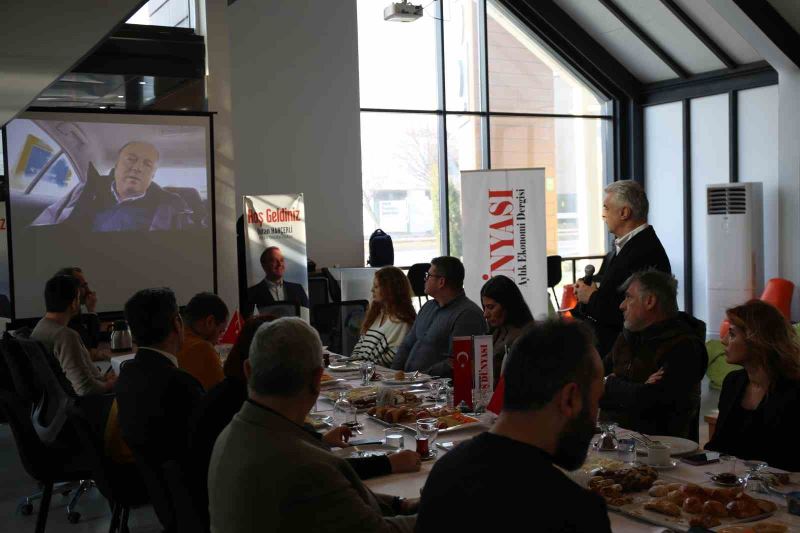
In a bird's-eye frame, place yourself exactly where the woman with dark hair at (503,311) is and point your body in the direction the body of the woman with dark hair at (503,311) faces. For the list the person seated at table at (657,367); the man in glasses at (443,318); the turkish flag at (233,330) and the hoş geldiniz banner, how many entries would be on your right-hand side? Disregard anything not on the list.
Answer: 3

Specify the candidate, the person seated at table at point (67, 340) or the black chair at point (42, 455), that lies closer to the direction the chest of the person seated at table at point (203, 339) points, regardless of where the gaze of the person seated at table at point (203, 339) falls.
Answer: the person seated at table

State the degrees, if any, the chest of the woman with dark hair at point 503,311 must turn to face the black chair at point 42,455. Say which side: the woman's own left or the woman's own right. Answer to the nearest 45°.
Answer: approximately 45° to the woman's own right

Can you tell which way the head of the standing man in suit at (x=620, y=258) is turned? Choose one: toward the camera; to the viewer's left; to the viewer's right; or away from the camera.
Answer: to the viewer's left

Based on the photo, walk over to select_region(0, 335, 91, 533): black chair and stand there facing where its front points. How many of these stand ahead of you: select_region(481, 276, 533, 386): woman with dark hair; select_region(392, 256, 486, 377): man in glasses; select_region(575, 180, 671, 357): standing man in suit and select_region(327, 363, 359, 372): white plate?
4

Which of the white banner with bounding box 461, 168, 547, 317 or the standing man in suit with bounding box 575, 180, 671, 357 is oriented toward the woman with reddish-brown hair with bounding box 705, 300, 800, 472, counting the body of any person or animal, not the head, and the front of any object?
the white banner

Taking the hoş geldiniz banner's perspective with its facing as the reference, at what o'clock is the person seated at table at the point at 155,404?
The person seated at table is roughly at 12 o'clock from the hoş geldiniz banner.

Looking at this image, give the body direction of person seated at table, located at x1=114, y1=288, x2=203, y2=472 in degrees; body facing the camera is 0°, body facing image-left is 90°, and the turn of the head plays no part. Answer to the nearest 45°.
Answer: approximately 225°

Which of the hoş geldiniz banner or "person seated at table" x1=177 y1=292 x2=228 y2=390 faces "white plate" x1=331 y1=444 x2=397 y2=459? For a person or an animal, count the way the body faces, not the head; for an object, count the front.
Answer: the hoş geldiniz banner

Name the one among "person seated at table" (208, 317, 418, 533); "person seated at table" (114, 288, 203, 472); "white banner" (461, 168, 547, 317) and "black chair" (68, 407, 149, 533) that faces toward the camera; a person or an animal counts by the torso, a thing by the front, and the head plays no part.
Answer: the white banner

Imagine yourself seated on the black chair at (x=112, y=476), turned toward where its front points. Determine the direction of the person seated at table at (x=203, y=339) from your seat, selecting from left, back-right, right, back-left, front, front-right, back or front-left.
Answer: front-left

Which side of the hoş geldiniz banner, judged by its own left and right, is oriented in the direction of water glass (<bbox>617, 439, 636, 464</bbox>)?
front

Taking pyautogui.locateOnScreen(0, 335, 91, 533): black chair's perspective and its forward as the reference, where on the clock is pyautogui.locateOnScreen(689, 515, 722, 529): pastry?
The pastry is roughly at 2 o'clock from the black chair.

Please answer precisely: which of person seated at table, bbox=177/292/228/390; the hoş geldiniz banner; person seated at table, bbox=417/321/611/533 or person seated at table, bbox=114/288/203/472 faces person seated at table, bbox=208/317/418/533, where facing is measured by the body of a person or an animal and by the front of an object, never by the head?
the hoş geldiniz banner
